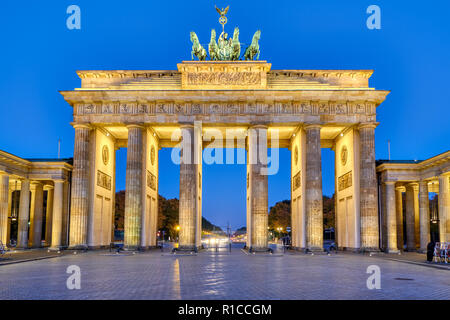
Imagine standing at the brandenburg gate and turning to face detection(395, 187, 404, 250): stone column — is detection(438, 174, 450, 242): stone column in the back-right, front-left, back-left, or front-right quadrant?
front-right

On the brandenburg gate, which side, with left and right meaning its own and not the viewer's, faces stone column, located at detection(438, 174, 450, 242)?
left

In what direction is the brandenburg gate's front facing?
toward the camera

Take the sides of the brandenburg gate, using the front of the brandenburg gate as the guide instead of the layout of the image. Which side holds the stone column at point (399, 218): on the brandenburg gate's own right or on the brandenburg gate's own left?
on the brandenburg gate's own left

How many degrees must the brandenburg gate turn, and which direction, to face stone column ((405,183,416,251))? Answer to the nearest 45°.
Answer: approximately 90° to its left

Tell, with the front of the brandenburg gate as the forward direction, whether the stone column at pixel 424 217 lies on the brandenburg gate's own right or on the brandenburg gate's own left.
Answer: on the brandenburg gate's own left
